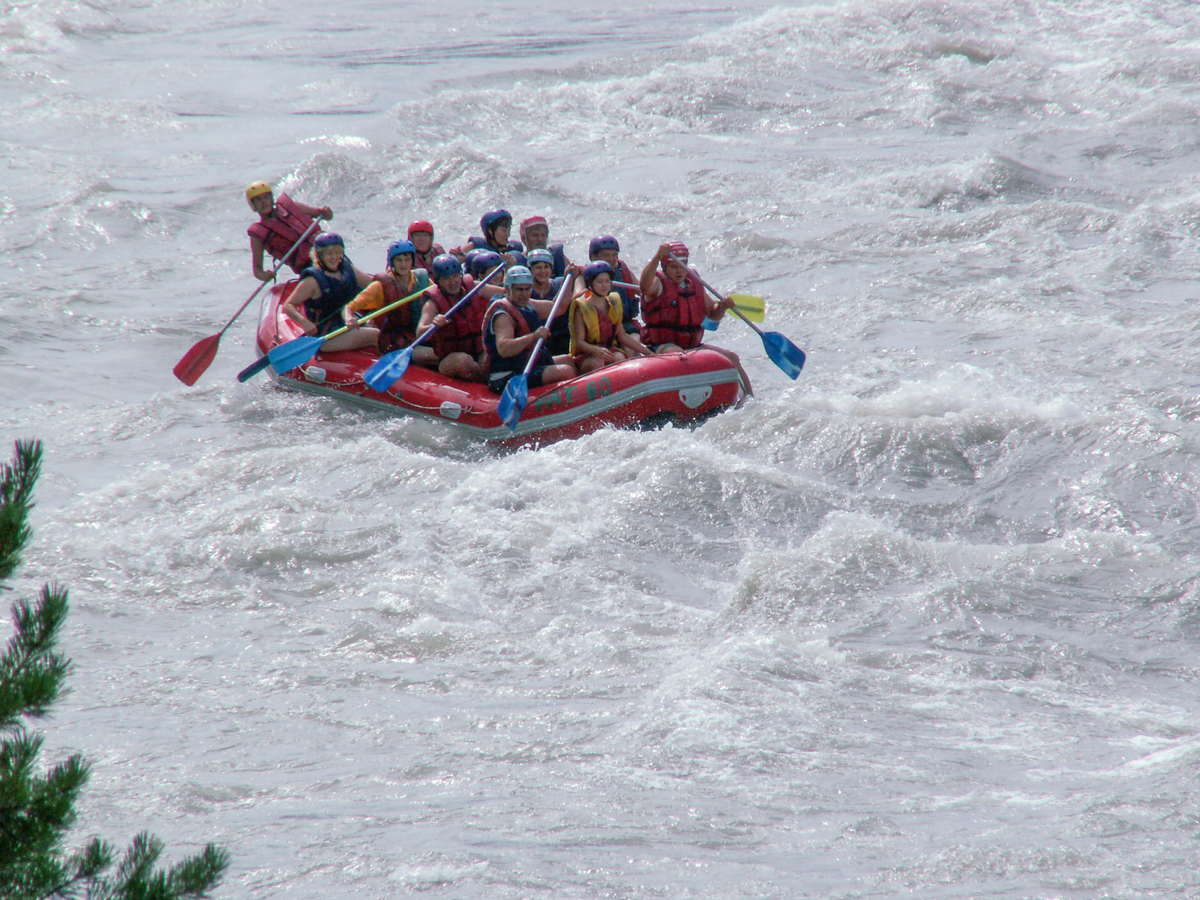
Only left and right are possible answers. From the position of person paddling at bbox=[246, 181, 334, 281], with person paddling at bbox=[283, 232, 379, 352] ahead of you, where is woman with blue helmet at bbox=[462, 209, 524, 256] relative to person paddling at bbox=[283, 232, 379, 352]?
left

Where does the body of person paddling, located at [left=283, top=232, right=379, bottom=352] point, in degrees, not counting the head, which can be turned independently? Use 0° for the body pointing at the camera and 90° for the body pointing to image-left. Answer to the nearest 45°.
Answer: approximately 315°

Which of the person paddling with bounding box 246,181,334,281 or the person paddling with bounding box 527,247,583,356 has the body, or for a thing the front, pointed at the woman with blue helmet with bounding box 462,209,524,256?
the person paddling with bounding box 246,181,334,281

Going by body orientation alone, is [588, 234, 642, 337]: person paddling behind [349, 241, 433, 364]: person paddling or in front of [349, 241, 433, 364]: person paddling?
in front

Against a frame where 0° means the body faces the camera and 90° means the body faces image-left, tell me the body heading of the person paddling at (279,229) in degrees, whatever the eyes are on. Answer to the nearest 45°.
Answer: approximately 315°

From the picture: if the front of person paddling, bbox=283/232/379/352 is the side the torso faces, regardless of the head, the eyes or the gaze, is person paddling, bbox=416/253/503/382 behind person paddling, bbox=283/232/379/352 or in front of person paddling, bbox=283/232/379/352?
in front

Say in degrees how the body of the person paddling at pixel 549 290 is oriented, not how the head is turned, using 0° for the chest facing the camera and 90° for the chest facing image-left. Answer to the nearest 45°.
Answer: approximately 315°
